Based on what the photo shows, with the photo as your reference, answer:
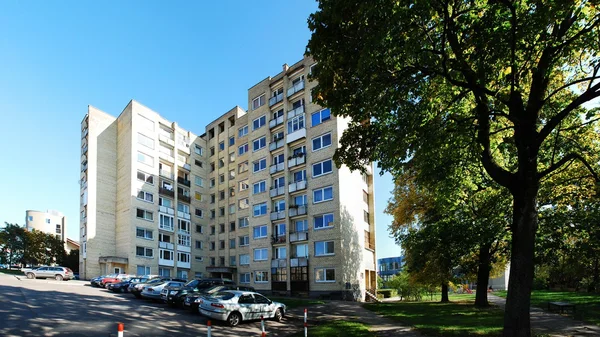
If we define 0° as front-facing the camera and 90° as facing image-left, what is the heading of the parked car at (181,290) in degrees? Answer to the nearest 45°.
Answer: approximately 45°

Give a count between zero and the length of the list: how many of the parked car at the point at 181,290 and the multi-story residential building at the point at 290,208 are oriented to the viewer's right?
0

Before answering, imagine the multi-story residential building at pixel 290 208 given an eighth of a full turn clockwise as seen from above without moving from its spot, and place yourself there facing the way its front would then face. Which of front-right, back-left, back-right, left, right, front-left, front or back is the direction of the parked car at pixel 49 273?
front

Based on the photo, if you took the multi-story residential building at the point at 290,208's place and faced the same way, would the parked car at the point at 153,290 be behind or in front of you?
in front

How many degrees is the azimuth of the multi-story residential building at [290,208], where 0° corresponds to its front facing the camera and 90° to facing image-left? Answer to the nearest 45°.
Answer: approximately 45°

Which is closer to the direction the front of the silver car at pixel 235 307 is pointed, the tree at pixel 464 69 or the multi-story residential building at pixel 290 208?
the multi-story residential building
